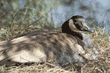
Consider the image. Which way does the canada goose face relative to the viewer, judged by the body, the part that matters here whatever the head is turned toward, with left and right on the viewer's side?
facing to the right of the viewer
